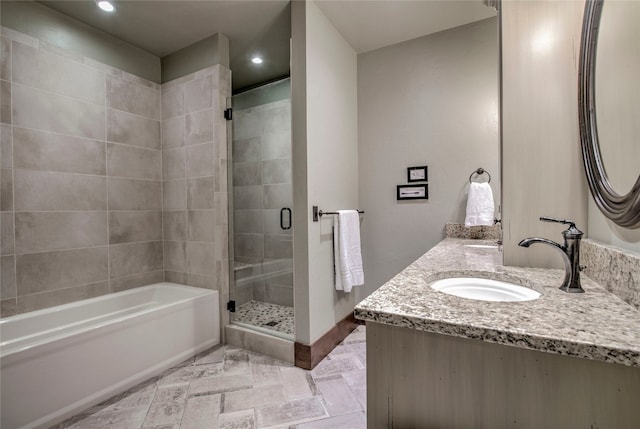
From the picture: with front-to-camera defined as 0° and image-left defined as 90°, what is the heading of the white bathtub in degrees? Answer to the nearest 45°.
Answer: approximately 315°

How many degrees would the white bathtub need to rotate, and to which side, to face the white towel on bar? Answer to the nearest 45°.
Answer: approximately 45° to its left

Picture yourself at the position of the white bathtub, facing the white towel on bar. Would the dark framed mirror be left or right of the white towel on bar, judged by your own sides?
right
